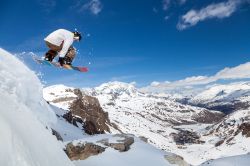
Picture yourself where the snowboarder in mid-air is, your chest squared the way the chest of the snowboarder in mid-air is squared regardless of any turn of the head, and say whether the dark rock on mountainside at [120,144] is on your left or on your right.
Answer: on your left

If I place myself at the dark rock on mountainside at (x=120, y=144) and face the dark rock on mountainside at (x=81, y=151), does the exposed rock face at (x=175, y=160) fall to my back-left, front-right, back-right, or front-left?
back-left

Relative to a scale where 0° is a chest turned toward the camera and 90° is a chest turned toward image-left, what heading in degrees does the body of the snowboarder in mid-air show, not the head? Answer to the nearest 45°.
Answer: approximately 270°

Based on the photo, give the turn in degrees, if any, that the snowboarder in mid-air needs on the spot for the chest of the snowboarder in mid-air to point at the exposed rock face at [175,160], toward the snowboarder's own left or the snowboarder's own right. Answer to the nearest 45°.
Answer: approximately 45° to the snowboarder's own left

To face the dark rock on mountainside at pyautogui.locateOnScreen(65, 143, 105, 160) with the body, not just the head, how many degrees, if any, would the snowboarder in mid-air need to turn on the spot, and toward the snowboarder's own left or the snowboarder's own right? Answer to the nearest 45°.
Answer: approximately 90° to the snowboarder's own left
